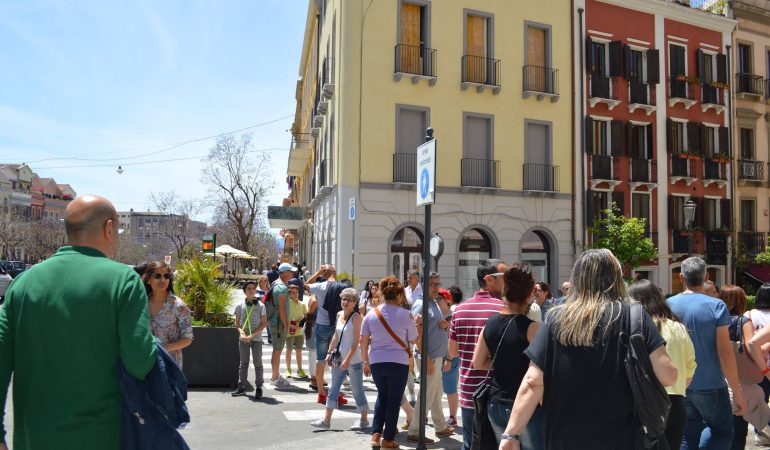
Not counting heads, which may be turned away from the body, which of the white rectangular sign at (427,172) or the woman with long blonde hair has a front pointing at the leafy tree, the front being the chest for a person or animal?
the woman with long blonde hair

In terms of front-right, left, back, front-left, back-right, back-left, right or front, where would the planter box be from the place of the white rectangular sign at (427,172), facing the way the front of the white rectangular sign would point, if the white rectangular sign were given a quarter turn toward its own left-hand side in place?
back

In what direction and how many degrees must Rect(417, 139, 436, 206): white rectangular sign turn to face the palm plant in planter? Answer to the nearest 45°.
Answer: approximately 90° to its right

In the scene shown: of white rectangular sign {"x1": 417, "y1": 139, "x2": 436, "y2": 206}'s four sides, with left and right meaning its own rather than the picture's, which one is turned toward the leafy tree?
back

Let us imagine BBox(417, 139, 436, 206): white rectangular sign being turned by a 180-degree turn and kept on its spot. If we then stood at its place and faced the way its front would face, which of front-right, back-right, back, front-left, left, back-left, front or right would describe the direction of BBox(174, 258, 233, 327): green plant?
left

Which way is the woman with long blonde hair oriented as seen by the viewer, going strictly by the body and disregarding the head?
away from the camera

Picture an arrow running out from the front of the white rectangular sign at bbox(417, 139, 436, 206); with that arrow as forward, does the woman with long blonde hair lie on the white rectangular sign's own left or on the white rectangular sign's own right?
on the white rectangular sign's own left

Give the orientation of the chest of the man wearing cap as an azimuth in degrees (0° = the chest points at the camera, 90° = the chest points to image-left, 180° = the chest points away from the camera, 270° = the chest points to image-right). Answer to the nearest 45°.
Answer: approximately 270°

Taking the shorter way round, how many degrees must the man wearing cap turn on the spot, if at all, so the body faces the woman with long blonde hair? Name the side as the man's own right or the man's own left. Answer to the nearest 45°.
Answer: approximately 90° to the man's own right
